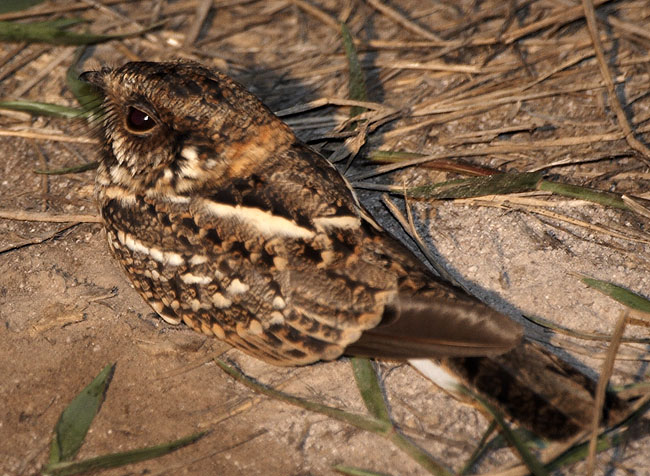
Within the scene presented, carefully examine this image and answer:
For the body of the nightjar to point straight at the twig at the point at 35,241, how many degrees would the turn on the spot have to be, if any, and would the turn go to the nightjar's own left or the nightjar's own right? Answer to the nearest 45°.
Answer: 0° — it already faces it

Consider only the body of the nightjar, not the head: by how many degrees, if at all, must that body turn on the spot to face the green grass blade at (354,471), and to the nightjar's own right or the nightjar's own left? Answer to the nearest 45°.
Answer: approximately 135° to the nightjar's own left

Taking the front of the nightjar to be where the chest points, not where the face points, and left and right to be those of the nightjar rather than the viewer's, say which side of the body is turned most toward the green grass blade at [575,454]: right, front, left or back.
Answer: back

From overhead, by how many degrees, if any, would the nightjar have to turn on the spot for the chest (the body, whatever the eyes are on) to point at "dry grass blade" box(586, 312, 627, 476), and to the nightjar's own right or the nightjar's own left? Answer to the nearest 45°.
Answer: approximately 180°

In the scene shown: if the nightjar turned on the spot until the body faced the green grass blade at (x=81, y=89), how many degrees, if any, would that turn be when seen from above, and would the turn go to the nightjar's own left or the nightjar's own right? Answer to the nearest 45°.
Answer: approximately 45° to the nightjar's own right

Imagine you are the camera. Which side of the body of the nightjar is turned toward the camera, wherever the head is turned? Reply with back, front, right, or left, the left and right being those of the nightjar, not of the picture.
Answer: left

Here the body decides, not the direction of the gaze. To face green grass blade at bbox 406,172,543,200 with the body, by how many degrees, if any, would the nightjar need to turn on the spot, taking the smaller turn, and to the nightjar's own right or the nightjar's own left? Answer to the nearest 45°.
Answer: approximately 135° to the nightjar's own right
